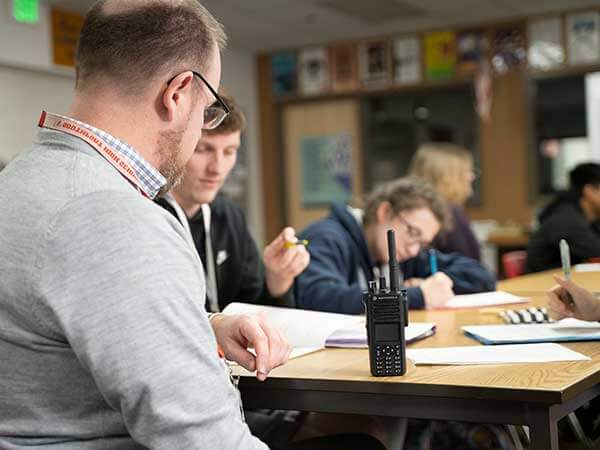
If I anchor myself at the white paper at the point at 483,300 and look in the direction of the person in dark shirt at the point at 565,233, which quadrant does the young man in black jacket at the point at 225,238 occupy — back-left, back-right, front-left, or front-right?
back-left

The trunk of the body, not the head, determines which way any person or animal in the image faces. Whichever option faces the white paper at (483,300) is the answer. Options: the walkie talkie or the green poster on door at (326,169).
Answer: the green poster on door

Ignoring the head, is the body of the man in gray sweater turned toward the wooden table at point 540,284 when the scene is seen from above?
yes

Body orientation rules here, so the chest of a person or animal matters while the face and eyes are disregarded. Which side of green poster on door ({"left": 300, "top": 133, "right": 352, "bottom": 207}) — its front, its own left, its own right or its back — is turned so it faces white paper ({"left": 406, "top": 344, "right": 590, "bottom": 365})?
front

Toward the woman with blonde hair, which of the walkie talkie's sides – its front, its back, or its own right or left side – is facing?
back

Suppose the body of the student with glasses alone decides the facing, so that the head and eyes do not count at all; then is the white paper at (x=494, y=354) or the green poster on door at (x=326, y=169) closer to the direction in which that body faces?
the white paper

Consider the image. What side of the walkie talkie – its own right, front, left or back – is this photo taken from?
front

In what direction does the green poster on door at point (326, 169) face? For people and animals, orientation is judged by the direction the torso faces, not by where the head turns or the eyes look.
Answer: toward the camera

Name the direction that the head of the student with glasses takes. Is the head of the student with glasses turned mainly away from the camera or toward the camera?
toward the camera

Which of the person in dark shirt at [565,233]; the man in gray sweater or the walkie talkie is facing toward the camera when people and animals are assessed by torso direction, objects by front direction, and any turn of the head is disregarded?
the walkie talkie

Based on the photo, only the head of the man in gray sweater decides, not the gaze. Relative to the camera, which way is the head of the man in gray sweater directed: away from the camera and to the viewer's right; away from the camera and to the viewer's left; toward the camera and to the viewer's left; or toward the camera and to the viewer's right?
away from the camera and to the viewer's right

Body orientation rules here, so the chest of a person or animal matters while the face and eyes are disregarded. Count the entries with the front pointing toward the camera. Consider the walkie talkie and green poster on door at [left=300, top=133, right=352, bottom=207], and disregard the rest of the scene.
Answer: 2

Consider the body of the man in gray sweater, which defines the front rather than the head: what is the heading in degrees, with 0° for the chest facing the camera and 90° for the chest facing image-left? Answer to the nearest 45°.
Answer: approximately 225°

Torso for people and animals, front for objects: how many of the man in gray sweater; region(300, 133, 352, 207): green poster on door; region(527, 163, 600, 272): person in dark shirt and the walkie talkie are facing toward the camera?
2

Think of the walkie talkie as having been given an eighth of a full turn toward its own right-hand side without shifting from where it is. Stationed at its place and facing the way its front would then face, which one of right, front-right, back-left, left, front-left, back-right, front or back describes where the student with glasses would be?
back-right

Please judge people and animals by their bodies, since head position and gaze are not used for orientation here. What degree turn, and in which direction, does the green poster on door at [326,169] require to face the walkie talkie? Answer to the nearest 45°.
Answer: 0° — it already faces it

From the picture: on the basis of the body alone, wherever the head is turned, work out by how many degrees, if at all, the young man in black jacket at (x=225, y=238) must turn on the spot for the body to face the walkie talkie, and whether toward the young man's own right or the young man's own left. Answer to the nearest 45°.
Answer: approximately 45° to the young man's own left
